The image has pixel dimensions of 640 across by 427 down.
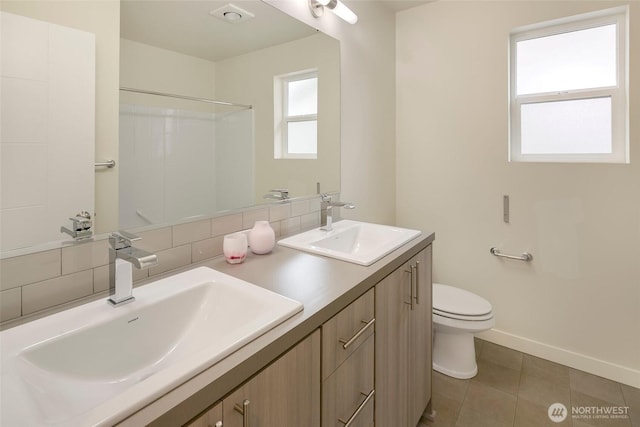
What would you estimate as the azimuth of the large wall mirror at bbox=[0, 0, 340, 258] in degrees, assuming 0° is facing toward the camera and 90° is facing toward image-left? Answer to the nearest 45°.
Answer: approximately 315°

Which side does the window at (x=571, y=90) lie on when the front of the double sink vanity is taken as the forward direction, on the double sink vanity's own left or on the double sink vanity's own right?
on the double sink vanity's own left

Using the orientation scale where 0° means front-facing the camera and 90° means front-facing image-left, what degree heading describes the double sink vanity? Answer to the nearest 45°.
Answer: approximately 315°
